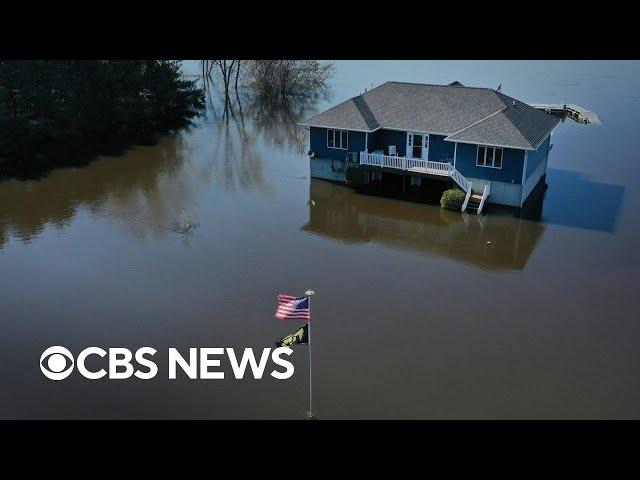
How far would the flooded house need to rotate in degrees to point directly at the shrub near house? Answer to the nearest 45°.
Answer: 0° — it already faces it

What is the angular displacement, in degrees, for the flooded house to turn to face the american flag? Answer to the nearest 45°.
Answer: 0° — it already faces it

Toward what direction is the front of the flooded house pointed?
toward the camera
